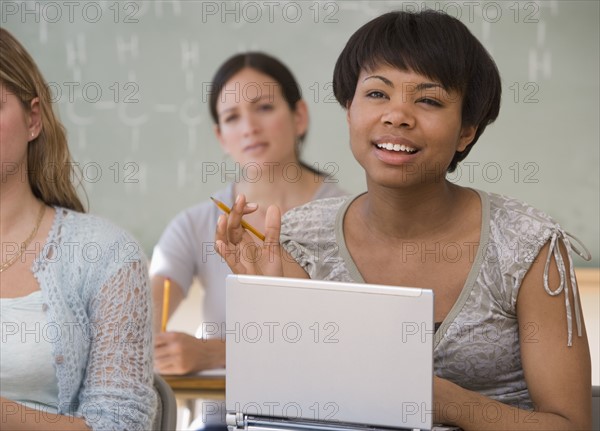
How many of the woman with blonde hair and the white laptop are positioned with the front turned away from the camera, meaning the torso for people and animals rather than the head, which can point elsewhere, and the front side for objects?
1

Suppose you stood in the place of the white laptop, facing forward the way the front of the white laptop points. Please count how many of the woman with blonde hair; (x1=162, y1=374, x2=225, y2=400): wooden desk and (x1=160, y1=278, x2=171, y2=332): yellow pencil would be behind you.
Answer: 0

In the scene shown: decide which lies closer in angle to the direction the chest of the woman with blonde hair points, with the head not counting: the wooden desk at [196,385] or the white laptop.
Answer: the white laptop

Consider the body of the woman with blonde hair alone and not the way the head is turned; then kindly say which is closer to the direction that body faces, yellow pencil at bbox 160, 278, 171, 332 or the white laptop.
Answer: the white laptop

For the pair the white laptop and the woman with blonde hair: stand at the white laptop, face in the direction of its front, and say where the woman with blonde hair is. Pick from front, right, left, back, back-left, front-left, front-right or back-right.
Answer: front-left

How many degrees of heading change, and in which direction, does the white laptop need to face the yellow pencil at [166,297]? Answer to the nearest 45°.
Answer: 0° — it already faces it

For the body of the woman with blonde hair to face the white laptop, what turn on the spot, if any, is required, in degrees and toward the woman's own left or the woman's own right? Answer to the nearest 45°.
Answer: approximately 90° to the woman's own left

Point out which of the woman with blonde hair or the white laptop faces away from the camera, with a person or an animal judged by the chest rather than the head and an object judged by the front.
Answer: the white laptop

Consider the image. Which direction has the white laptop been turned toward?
away from the camera

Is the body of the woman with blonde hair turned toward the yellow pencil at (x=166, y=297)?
no

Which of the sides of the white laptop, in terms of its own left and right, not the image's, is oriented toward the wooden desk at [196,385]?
front
